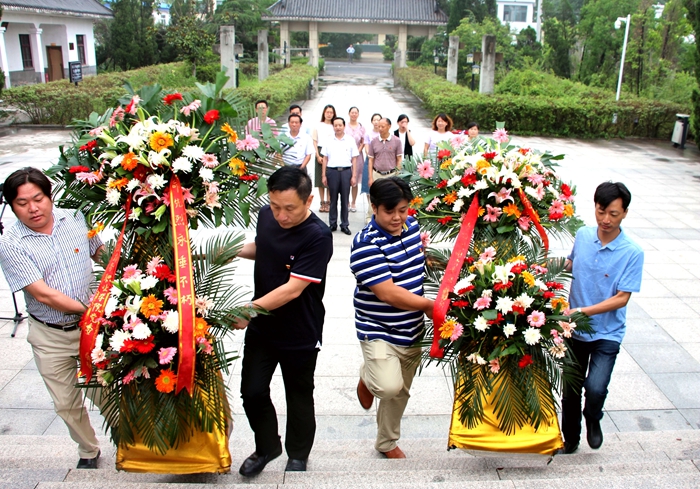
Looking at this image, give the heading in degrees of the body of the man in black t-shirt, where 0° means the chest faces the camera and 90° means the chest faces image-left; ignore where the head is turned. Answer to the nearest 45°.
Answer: approximately 45°

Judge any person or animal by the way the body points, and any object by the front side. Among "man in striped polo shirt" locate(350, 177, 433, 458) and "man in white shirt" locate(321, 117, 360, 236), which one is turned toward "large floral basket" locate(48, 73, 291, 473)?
the man in white shirt

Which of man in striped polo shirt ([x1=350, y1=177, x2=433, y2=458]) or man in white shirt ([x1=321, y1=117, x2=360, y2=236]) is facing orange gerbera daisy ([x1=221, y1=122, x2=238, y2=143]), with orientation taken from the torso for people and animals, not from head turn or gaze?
the man in white shirt

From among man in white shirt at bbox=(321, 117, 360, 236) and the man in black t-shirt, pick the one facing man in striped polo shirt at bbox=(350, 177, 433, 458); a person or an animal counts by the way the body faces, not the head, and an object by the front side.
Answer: the man in white shirt

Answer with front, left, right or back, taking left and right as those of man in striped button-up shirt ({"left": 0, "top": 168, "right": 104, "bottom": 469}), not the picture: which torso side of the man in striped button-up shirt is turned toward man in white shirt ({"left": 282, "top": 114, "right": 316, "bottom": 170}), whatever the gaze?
left

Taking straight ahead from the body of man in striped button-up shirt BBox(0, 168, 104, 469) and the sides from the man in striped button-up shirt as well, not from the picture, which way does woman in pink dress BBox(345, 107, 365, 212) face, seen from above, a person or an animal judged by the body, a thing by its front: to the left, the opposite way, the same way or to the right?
to the right

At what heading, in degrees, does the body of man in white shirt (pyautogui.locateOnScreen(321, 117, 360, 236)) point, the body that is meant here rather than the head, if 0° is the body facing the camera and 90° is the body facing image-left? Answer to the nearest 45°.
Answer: approximately 0°

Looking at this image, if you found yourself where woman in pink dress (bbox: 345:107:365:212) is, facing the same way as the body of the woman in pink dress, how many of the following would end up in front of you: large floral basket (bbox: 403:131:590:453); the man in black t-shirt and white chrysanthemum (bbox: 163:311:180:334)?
3

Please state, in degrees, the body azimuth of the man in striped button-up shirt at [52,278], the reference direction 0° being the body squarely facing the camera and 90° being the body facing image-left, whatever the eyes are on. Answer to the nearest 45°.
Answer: approximately 315°

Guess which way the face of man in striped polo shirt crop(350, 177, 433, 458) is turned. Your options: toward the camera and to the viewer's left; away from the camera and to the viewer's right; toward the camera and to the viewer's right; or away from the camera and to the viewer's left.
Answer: toward the camera and to the viewer's right

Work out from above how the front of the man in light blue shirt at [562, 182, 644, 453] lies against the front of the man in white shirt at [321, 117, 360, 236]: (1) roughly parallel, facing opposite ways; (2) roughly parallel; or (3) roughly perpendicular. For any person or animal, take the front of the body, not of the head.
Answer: roughly parallel

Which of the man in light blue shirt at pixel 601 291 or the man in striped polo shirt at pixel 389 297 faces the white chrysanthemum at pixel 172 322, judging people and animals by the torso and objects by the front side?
the man in light blue shirt

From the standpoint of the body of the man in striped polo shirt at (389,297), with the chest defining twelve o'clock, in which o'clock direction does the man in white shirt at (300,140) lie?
The man in white shirt is roughly at 7 o'clock from the man in striped polo shirt.

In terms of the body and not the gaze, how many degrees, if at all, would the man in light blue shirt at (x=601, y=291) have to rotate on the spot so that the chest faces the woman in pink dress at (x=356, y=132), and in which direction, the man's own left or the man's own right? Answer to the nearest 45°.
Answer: approximately 90° to the man's own right

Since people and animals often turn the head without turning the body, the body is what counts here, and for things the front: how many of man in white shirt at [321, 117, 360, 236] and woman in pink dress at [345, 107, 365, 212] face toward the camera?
2
